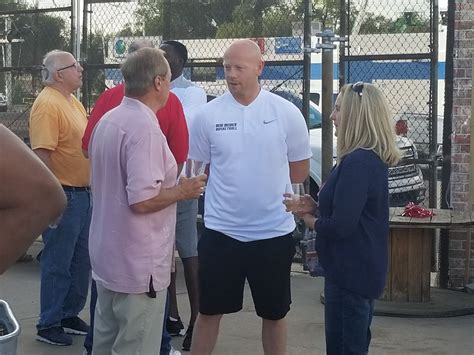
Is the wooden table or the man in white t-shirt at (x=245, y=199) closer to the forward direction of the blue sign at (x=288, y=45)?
the man in white t-shirt

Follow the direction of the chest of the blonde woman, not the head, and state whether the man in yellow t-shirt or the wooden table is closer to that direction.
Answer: the man in yellow t-shirt

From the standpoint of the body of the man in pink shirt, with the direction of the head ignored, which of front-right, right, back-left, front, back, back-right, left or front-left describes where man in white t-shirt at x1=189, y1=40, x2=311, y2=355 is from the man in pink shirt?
front

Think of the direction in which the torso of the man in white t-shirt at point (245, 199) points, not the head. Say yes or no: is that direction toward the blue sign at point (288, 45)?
no

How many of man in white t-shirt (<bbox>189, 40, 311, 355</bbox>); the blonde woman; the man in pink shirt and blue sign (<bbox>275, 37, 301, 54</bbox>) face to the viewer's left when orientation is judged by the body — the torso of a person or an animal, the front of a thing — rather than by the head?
1

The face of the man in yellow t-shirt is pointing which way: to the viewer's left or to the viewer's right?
to the viewer's right

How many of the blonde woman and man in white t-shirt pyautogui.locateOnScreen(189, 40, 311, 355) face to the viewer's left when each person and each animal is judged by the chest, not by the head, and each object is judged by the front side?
1

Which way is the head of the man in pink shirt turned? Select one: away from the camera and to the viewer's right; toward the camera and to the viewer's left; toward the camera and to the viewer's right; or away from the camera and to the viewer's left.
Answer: away from the camera and to the viewer's right

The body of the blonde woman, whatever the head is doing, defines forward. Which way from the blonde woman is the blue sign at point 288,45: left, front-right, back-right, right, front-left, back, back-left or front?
right

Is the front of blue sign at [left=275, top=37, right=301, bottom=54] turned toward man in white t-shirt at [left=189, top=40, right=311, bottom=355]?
yes

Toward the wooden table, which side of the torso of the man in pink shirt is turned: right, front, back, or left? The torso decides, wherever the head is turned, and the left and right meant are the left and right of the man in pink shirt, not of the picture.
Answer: front

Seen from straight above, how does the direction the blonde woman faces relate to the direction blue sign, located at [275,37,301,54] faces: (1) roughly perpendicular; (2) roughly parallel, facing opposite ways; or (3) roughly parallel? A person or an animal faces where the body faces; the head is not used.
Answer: roughly perpendicular

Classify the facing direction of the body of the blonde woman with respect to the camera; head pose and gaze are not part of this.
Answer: to the viewer's left

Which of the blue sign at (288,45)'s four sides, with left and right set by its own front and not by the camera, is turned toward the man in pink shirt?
front

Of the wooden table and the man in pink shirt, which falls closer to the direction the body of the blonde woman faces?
the man in pink shirt

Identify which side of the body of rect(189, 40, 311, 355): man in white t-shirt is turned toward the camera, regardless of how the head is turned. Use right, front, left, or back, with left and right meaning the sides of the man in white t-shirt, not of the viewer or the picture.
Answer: front

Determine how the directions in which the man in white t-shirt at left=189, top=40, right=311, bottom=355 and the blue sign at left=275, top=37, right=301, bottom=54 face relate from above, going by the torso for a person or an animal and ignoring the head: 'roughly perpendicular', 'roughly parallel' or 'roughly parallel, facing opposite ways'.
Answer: roughly parallel

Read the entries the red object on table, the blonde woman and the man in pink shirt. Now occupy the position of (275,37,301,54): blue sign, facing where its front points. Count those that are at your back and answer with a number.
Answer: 0

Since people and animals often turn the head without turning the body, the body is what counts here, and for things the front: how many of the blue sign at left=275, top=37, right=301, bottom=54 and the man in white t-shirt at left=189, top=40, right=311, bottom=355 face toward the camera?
2
